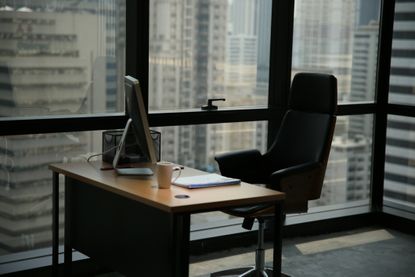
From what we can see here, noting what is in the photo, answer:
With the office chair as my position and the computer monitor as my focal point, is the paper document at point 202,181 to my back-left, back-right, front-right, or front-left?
front-left

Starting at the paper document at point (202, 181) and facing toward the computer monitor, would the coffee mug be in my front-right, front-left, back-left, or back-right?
front-left

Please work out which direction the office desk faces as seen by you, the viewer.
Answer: facing away from the viewer and to the right of the viewer

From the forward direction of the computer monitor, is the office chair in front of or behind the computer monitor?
in front

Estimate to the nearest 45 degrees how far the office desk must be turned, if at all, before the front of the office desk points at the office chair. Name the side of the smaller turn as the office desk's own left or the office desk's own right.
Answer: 0° — it already faces it

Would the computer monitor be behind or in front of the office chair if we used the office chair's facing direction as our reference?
in front

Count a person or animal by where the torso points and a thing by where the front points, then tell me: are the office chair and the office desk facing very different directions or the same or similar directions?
very different directions

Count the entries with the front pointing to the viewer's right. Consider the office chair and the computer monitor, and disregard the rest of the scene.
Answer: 1

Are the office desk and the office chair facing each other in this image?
yes

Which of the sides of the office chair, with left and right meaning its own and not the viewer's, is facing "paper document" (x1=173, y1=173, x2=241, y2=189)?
front

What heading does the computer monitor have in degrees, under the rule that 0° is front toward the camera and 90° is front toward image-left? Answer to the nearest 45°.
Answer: approximately 270°

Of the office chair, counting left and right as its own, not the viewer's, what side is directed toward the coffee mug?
front
